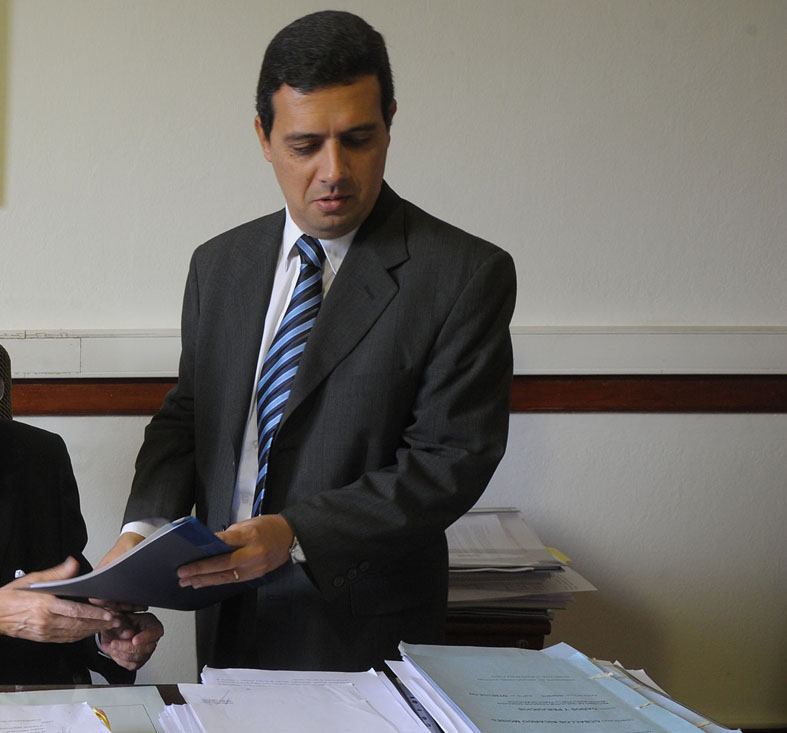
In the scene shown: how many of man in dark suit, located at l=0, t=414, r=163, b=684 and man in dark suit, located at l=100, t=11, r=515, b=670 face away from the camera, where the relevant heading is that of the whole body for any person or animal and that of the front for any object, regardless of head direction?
0

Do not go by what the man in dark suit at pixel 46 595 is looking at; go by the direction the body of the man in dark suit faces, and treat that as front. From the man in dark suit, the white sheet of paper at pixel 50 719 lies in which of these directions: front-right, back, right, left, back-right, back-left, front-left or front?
front-right

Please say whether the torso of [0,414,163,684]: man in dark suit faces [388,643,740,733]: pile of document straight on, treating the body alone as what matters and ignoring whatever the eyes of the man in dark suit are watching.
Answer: yes

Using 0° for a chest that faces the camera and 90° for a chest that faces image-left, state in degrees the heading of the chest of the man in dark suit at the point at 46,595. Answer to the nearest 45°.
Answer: approximately 315°

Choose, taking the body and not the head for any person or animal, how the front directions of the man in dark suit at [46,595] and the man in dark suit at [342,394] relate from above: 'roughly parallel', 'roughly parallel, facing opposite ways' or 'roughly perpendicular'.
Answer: roughly perpendicular

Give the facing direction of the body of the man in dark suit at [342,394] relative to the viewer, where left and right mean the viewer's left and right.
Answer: facing the viewer and to the left of the viewer

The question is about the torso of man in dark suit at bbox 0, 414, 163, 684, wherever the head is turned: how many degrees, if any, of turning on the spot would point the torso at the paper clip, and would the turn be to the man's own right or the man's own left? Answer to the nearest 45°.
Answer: approximately 45° to the man's own right
